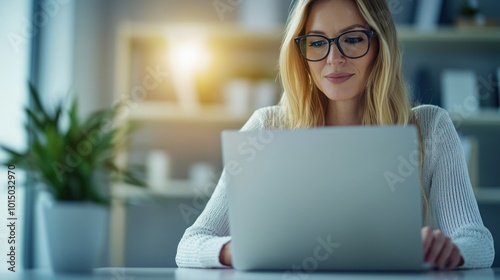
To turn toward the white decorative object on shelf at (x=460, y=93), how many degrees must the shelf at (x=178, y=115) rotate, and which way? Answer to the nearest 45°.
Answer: approximately 90° to its left

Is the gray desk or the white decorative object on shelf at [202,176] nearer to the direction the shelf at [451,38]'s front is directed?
the gray desk

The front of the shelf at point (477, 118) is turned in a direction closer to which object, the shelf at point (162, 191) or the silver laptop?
the silver laptop

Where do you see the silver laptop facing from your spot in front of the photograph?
facing away from the viewer

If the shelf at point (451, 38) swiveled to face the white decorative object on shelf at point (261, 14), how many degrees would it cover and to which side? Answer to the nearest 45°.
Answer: approximately 90° to its right

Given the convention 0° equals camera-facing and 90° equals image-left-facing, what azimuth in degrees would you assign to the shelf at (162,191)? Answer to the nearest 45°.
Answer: approximately 0°

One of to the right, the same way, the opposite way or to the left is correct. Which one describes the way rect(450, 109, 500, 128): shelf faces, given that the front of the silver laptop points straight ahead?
the opposite way

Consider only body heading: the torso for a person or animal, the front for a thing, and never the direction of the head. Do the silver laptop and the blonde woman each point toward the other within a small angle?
yes
